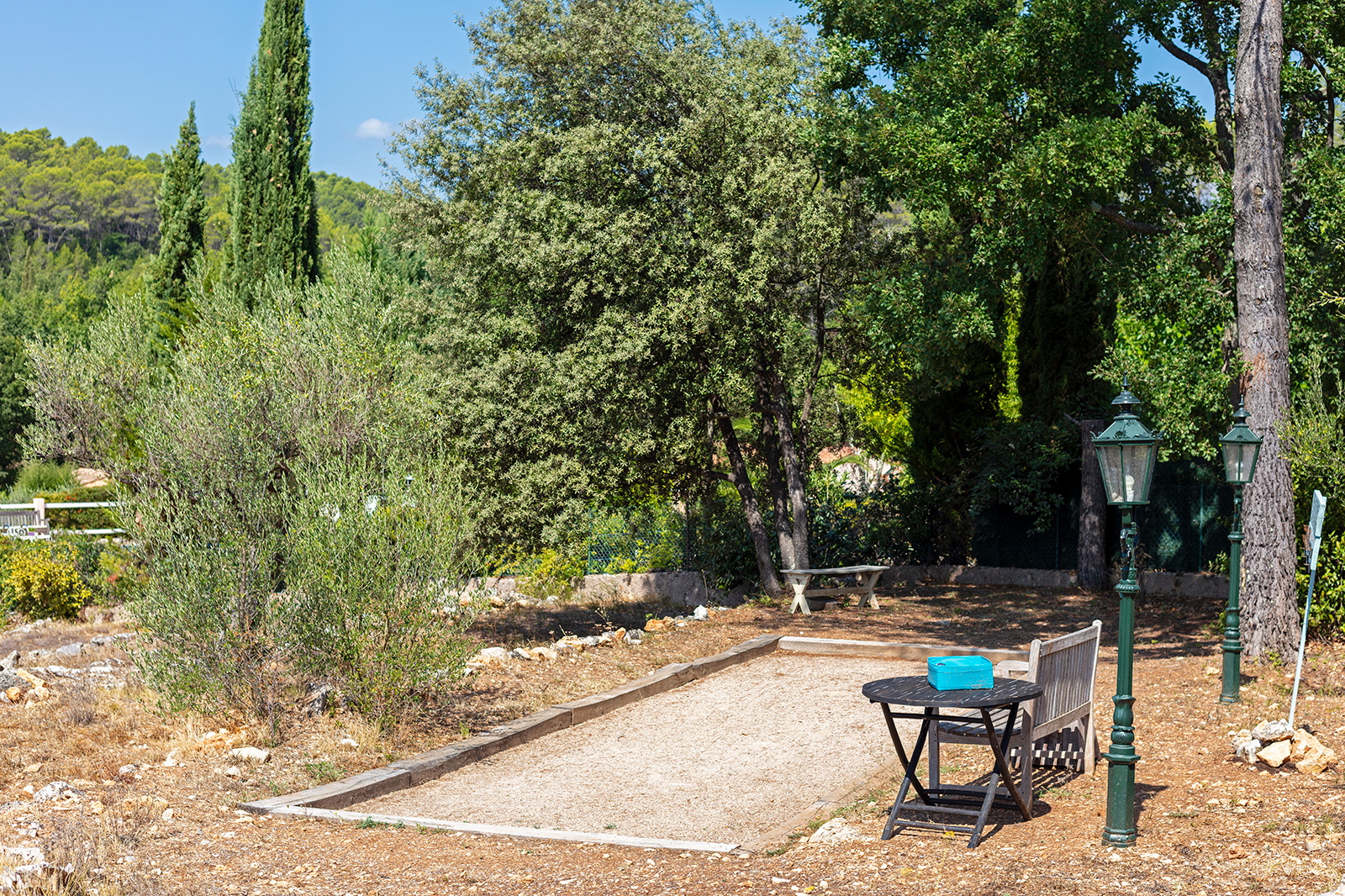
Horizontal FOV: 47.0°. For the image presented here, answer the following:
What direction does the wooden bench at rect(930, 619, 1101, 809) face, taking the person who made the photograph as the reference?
facing away from the viewer and to the left of the viewer

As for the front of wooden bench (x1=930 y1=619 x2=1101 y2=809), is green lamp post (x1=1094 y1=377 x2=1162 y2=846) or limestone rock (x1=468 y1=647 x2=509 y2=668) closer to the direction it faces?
the limestone rock

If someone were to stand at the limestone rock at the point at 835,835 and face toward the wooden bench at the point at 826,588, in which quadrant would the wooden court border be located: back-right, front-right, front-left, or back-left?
front-left

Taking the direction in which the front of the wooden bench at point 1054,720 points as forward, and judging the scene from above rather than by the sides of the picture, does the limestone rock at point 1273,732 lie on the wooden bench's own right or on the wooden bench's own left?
on the wooden bench's own right

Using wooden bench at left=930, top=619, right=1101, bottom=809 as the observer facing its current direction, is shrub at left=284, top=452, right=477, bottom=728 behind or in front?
in front

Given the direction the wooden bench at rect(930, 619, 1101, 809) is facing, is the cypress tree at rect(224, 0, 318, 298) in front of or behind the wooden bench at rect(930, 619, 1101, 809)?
in front

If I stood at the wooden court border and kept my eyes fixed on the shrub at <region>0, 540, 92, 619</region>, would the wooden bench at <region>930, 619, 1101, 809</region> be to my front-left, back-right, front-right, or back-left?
back-right

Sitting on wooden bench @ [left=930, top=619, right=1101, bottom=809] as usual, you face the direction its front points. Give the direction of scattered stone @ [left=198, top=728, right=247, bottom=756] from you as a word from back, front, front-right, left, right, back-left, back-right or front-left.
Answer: front-left

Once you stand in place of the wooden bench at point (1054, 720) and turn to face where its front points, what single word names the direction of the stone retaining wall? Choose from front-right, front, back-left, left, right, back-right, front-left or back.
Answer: front-right

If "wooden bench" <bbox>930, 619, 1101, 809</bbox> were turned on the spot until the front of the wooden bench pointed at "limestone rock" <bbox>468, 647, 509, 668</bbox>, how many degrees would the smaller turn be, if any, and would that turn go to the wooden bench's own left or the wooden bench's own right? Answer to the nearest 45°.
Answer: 0° — it already faces it
